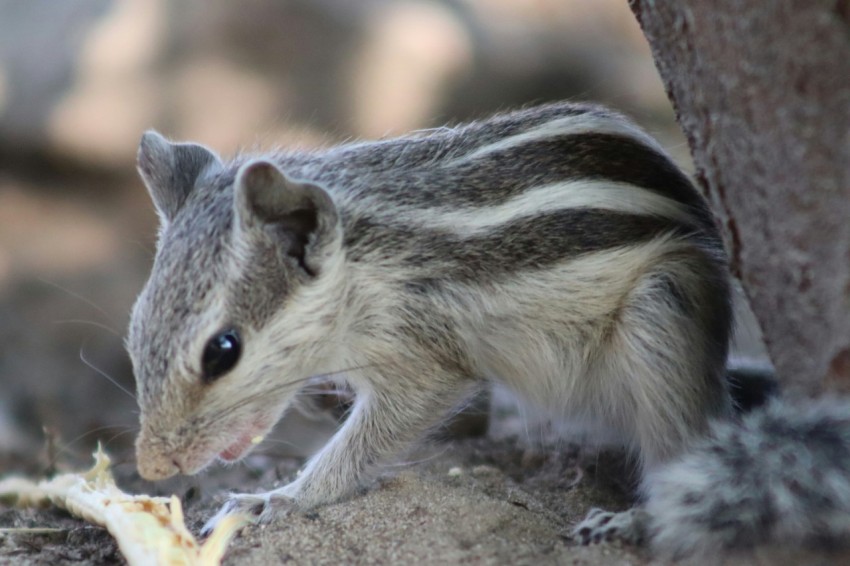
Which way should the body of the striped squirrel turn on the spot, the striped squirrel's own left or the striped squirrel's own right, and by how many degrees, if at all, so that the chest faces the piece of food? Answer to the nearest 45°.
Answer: approximately 45° to the striped squirrel's own left

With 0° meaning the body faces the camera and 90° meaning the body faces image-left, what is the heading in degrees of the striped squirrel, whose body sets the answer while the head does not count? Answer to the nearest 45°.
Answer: approximately 90°

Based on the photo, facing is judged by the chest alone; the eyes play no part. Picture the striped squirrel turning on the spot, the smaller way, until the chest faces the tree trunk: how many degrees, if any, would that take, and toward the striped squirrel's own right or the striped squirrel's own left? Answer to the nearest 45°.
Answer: approximately 180°

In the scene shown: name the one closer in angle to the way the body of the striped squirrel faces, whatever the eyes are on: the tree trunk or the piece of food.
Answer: the piece of food
